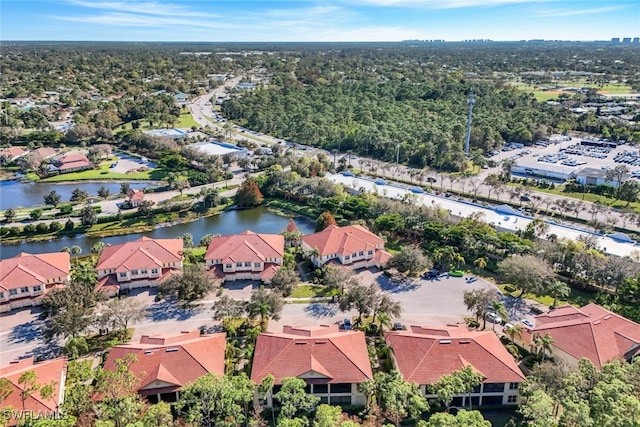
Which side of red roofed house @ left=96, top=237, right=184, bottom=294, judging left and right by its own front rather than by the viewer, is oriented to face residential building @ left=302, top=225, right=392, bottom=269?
left

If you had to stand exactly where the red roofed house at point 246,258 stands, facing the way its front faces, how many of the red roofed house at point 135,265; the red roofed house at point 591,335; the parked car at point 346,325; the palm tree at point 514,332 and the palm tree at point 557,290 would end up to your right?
1

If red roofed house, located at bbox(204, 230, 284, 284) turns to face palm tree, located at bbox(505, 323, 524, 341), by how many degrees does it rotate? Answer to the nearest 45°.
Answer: approximately 45° to its left

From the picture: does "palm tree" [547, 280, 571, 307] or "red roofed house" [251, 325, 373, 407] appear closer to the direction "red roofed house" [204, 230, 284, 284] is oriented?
the red roofed house

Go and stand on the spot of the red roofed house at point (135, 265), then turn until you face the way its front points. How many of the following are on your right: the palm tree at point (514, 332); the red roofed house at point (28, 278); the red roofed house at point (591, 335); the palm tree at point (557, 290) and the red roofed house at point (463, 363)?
1

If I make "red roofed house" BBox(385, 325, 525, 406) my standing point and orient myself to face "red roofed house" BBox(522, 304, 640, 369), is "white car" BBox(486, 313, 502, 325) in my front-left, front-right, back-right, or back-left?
front-left

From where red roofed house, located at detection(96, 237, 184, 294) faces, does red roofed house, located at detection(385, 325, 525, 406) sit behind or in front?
in front

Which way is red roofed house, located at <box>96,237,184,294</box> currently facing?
toward the camera

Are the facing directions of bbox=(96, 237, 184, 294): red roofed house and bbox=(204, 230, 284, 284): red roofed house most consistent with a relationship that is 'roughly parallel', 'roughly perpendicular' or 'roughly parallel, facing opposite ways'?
roughly parallel

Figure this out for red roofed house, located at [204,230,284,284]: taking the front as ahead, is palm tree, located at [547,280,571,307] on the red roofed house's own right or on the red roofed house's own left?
on the red roofed house's own left

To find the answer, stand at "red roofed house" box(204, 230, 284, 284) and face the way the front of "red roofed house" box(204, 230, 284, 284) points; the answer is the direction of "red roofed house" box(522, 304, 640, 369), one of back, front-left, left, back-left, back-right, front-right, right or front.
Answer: front-left

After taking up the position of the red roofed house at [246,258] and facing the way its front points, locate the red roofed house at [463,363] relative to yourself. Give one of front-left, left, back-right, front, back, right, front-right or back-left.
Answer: front-left

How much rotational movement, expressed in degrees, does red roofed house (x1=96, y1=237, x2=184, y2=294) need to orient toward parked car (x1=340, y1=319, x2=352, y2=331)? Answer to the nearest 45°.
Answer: approximately 45° to its left

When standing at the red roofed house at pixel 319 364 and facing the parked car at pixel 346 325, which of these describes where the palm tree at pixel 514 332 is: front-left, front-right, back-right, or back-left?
front-right

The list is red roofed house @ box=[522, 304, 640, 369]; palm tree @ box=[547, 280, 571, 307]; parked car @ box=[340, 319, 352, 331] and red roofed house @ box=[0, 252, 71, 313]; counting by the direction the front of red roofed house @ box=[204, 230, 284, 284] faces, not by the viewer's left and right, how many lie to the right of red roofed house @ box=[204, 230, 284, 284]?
1

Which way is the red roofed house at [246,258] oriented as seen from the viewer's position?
toward the camera

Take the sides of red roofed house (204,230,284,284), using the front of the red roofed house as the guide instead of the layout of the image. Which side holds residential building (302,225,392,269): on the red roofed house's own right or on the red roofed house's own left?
on the red roofed house's own left
